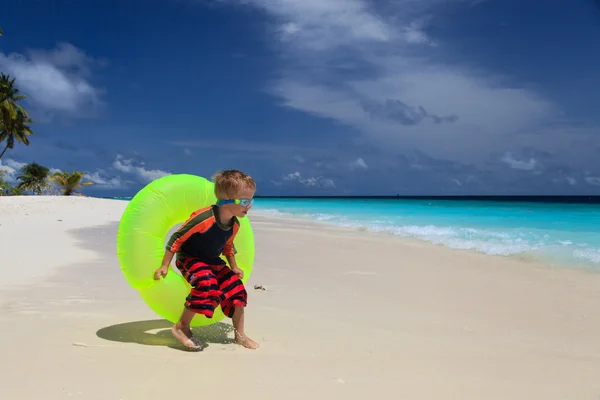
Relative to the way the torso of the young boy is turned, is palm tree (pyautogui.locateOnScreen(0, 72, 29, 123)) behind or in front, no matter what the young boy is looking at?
behind

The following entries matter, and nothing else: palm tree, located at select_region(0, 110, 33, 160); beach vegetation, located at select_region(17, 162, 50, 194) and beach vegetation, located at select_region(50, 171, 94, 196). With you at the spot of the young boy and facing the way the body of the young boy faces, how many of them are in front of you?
0

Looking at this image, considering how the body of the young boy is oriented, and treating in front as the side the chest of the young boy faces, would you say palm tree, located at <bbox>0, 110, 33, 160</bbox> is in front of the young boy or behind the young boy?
behind

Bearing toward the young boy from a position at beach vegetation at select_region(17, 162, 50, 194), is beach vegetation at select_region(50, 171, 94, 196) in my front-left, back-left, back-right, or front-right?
front-left

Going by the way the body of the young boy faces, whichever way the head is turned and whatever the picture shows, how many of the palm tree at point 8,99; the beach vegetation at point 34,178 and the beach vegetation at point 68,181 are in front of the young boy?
0

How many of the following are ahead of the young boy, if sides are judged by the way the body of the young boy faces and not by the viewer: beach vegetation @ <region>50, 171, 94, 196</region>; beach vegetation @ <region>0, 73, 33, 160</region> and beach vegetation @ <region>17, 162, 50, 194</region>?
0

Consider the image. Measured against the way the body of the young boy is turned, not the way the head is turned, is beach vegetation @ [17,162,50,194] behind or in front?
behind

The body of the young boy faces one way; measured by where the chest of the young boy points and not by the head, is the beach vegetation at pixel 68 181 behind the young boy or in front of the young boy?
behind

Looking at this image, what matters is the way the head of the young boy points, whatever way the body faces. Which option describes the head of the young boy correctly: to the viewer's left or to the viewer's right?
to the viewer's right

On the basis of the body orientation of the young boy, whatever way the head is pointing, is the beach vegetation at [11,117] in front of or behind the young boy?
behind
